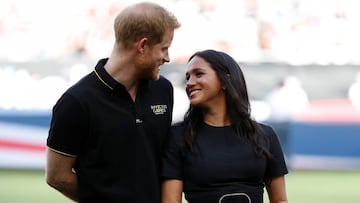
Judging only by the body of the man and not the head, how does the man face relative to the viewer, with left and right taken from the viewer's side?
facing the viewer and to the right of the viewer

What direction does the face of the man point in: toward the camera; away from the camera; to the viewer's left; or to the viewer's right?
to the viewer's right

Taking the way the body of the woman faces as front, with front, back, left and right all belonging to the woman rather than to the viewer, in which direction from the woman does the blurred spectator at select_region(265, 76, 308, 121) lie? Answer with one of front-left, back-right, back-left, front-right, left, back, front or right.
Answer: back

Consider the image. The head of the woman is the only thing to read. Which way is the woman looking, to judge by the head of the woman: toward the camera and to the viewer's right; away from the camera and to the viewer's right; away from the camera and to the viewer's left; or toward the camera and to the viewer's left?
toward the camera and to the viewer's left

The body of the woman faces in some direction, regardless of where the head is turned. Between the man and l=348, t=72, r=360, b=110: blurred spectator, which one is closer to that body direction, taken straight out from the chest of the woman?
the man

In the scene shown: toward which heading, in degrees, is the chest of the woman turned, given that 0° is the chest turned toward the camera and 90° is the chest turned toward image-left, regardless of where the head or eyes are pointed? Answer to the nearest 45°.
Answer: approximately 0°

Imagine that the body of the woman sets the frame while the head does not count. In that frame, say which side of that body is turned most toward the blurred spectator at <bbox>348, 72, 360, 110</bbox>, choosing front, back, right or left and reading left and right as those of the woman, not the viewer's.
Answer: back

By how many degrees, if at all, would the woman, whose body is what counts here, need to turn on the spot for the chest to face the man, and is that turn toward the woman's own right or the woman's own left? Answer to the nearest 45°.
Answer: approximately 90° to the woman's own right

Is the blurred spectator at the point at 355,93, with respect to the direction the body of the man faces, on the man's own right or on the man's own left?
on the man's own left

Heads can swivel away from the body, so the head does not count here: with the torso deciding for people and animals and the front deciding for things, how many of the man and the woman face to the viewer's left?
0
